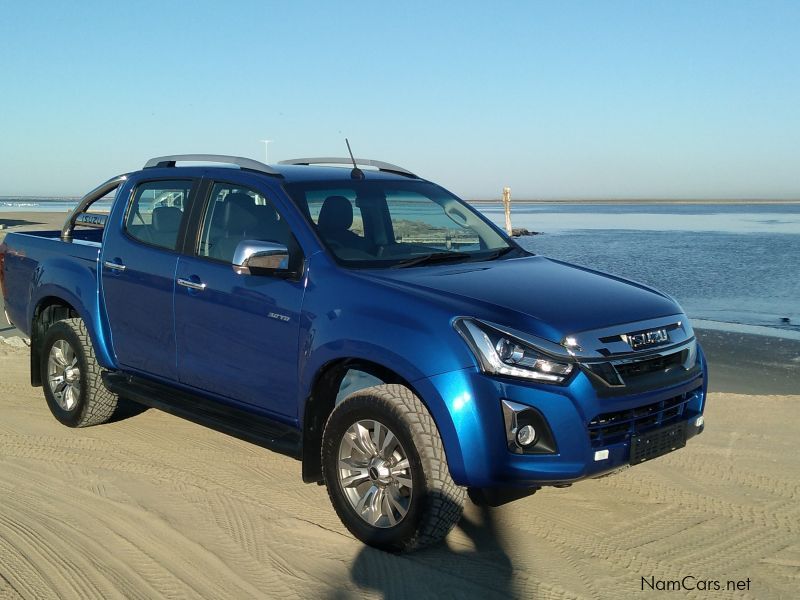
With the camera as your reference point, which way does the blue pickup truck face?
facing the viewer and to the right of the viewer
